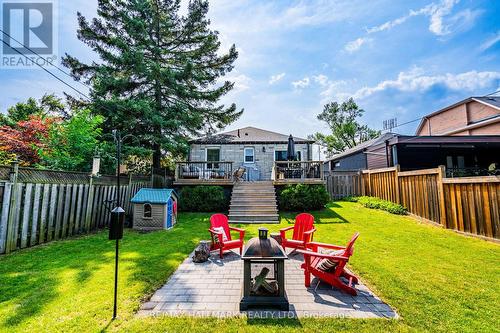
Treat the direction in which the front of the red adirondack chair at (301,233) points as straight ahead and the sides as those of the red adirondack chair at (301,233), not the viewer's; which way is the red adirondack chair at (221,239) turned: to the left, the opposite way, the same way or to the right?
to the left

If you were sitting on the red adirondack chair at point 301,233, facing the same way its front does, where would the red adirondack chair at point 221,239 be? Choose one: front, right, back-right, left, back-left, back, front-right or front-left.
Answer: front-right

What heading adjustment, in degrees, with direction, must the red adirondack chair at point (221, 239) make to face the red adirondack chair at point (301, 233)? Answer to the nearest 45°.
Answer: approximately 45° to its left

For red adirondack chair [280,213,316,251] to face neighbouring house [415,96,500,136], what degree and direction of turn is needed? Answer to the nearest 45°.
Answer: approximately 180°

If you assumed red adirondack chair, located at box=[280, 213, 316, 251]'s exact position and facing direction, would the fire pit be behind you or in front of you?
in front

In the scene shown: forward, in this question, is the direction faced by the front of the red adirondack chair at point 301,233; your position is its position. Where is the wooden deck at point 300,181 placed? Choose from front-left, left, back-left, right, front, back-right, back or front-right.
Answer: back-right

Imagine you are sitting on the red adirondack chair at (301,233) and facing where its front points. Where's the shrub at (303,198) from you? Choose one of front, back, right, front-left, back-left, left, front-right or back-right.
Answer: back-right

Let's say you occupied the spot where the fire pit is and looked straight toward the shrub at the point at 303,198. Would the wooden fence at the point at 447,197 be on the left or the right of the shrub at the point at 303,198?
right

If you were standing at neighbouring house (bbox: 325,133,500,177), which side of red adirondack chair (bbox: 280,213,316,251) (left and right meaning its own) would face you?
back

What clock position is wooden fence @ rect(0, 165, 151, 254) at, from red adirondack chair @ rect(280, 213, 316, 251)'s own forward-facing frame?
The wooden fence is roughly at 1 o'clock from the red adirondack chair.

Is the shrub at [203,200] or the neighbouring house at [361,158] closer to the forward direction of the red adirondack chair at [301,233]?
the shrub

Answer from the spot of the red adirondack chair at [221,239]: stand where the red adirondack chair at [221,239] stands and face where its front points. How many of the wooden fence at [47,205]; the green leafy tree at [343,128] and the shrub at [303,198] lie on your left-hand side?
2

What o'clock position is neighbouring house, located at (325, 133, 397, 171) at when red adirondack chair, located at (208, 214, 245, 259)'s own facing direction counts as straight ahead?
The neighbouring house is roughly at 9 o'clock from the red adirondack chair.

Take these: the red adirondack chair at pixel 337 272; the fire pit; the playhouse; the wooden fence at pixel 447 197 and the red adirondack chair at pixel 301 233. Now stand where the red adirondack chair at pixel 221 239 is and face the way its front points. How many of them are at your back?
1

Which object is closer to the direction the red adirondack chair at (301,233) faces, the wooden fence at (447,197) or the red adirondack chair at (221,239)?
the red adirondack chair

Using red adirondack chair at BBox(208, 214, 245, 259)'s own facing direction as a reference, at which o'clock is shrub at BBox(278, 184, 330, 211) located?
The shrub is roughly at 9 o'clock from the red adirondack chair.

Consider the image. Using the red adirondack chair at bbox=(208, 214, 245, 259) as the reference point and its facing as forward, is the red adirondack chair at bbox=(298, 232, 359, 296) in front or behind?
in front

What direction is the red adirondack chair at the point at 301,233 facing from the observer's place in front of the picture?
facing the viewer and to the left of the viewer
